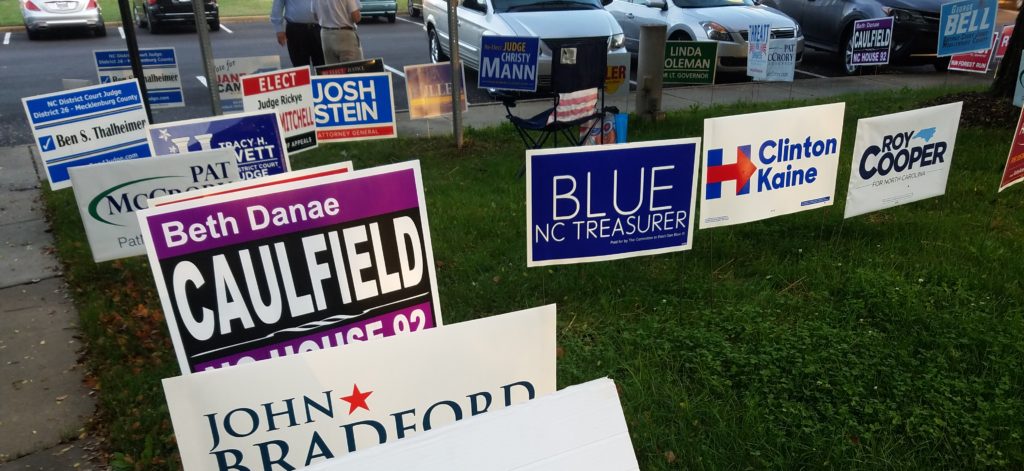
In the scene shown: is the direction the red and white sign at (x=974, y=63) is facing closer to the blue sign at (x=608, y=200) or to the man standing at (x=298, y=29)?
the blue sign

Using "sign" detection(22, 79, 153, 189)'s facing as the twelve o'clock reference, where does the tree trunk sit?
The tree trunk is roughly at 9 o'clock from the sign.

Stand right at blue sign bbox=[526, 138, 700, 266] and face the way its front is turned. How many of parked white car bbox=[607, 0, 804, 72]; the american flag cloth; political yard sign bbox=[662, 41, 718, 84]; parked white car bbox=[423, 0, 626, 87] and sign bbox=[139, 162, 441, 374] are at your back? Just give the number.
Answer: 4

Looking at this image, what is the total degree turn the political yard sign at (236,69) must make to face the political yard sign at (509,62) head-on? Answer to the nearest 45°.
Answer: approximately 90° to its left

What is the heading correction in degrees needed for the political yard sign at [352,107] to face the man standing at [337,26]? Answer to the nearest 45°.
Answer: approximately 180°

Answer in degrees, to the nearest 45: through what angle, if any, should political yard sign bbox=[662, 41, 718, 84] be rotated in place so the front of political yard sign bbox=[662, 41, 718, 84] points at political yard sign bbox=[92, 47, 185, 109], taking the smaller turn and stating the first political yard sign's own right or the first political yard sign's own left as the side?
approximately 45° to the first political yard sign's own right

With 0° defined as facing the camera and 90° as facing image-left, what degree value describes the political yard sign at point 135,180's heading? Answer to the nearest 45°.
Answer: approximately 0°

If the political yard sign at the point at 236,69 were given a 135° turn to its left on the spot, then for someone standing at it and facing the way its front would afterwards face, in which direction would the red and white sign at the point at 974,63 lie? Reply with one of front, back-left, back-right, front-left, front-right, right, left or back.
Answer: front-right

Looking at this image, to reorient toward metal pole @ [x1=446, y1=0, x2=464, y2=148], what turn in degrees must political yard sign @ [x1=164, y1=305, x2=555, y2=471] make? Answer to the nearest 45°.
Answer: approximately 180°

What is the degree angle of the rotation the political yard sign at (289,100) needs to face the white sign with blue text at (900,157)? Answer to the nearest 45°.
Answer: approximately 45° to its left

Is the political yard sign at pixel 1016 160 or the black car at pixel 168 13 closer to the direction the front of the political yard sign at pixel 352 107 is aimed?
the political yard sign

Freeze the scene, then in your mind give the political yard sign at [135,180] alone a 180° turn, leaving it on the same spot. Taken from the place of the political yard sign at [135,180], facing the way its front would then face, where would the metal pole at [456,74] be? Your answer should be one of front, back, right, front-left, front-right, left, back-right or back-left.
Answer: front-right
